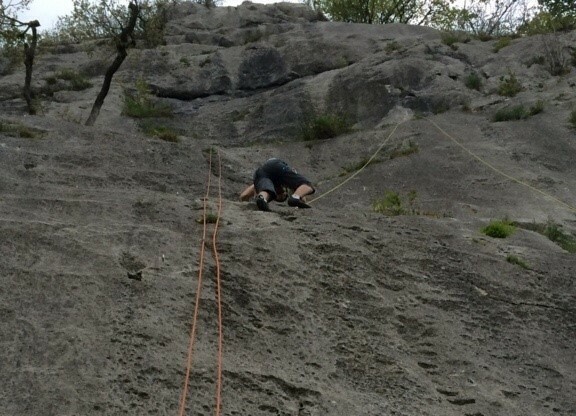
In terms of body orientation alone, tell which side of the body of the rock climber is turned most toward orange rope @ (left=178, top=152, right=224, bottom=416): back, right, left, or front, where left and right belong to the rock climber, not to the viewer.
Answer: back

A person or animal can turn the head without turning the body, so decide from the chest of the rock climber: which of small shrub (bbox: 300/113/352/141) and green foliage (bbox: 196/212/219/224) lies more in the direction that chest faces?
the small shrub

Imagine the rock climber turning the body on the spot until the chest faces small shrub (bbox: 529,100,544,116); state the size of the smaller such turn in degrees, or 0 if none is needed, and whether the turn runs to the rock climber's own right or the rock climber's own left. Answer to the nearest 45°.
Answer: approximately 45° to the rock climber's own right

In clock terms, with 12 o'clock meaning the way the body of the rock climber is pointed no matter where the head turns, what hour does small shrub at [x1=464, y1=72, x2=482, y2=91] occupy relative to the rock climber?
The small shrub is roughly at 1 o'clock from the rock climber.

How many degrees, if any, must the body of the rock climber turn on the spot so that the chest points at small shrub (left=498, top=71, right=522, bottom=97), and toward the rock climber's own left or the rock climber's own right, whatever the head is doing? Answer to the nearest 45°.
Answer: approximately 45° to the rock climber's own right

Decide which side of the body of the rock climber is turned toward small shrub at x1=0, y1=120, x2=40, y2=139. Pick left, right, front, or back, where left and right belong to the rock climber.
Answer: left

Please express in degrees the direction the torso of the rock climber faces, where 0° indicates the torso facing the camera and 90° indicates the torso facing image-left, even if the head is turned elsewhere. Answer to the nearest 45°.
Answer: approximately 180°

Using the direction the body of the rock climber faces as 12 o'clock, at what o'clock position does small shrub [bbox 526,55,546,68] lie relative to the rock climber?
The small shrub is roughly at 1 o'clock from the rock climber.

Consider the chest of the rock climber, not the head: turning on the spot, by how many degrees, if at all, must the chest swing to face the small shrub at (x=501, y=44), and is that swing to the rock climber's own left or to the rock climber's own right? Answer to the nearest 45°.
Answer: approximately 45° to the rock climber's own right
